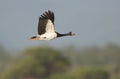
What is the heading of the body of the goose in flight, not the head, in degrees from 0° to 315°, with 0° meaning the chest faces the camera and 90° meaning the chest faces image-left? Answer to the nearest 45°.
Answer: approximately 270°
